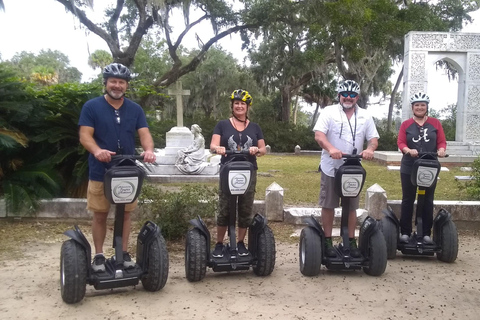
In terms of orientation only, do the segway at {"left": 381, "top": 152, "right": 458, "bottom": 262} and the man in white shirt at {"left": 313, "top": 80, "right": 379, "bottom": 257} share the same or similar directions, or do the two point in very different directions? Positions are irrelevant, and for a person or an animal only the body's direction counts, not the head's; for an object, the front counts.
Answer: same or similar directions

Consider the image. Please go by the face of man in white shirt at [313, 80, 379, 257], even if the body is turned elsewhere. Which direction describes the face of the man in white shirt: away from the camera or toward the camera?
toward the camera

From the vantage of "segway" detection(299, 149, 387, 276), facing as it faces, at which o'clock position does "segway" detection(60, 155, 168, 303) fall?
"segway" detection(60, 155, 168, 303) is roughly at 2 o'clock from "segway" detection(299, 149, 387, 276).

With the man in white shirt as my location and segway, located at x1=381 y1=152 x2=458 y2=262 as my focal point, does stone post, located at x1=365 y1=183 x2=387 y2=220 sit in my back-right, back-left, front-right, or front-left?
front-left

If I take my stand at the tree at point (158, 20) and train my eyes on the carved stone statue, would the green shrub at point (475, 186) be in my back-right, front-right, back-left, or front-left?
front-left

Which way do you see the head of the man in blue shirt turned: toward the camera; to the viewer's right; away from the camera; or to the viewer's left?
toward the camera

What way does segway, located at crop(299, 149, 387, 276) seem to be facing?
toward the camera

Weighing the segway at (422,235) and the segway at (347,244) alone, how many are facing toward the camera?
2

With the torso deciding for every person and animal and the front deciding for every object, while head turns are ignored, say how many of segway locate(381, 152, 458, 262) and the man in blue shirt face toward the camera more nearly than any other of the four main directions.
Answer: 2

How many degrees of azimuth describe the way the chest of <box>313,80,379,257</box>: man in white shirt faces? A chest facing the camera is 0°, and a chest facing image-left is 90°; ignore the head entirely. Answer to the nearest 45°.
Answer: approximately 0°

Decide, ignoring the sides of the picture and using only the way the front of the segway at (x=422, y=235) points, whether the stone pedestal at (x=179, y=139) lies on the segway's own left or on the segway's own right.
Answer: on the segway's own right

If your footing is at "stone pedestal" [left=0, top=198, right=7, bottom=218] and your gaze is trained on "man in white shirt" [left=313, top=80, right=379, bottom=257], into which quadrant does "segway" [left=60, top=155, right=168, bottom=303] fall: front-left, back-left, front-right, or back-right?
front-right

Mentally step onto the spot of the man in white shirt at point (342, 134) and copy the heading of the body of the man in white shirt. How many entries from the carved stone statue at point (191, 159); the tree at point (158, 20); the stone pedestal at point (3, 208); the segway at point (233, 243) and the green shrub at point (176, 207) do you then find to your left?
0

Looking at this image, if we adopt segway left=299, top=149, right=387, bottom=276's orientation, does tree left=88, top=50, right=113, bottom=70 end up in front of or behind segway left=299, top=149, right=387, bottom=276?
behind

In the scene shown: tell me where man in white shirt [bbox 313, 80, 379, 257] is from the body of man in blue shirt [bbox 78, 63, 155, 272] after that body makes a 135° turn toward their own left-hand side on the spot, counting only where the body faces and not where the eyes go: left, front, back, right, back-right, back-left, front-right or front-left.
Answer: front-right

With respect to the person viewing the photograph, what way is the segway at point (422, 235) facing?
facing the viewer

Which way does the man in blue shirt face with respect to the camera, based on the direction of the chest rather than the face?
toward the camera

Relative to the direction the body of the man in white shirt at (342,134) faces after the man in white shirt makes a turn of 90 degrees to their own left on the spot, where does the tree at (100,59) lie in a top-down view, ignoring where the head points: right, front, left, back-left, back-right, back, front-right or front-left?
back-left
